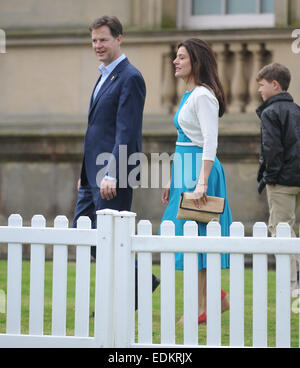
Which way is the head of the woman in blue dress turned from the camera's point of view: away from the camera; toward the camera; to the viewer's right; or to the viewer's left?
to the viewer's left

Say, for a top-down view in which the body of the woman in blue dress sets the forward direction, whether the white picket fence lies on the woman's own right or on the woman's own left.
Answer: on the woman's own left

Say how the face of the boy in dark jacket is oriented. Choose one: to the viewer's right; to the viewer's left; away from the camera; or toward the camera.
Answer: to the viewer's left

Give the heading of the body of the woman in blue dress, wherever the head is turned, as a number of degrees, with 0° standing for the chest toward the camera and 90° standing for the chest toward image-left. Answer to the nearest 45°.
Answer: approximately 90°
